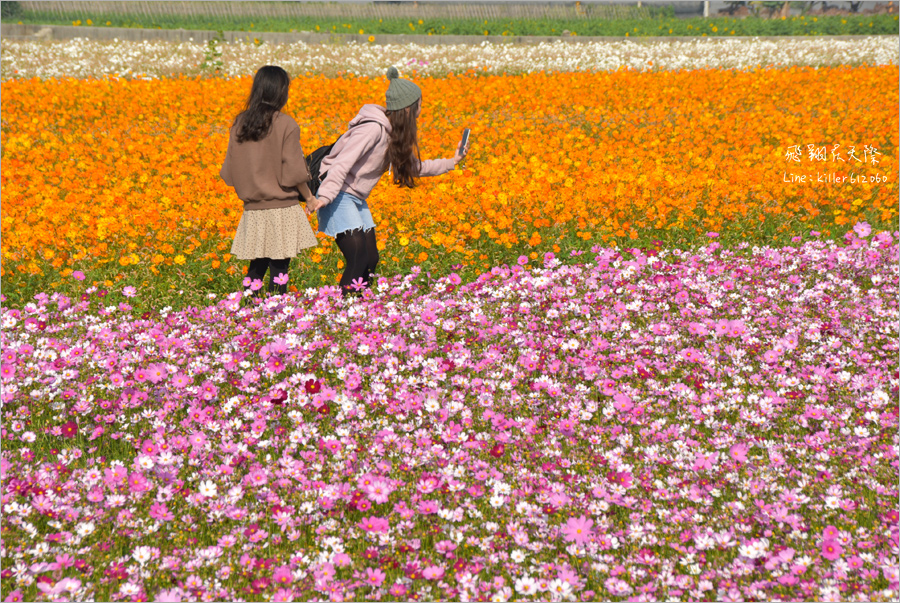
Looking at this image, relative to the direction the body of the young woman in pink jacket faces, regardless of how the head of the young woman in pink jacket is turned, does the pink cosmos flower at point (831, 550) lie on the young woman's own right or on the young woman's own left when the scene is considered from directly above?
on the young woman's own right

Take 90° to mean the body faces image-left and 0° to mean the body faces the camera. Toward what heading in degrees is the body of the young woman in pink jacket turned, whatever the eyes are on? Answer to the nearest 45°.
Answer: approximately 270°

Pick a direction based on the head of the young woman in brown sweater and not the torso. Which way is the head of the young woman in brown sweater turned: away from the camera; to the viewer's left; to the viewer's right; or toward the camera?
away from the camera

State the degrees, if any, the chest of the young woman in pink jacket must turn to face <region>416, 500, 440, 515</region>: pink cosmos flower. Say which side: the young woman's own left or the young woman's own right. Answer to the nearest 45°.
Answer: approximately 90° to the young woman's own right

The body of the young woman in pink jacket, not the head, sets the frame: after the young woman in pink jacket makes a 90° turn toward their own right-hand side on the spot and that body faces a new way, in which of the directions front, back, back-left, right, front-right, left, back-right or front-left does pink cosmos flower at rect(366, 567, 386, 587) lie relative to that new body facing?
front

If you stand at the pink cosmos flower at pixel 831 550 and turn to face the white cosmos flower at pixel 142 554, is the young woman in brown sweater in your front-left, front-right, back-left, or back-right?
front-right

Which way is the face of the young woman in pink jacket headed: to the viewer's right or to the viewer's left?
to the viewer's right

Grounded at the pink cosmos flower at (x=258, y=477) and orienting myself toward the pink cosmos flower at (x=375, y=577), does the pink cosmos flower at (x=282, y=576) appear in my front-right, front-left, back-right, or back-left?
front-right

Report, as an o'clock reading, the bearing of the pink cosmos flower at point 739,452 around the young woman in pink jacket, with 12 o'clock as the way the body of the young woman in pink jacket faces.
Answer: The pink cosmos flower is roughly at 2 o'clock from the young woman in pink jacket.

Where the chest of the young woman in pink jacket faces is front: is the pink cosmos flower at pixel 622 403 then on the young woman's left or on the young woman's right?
on the young woman's right

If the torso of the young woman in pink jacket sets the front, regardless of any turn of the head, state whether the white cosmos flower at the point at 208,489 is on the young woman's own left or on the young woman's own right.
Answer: on the young woman's own right

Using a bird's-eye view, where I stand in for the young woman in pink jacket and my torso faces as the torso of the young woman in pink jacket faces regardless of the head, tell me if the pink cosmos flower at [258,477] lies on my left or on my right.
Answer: on my right

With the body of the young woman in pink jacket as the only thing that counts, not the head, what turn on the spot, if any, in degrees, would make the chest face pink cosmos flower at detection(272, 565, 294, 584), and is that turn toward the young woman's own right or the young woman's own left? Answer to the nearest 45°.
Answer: approximately 90° to the young woman's own right
